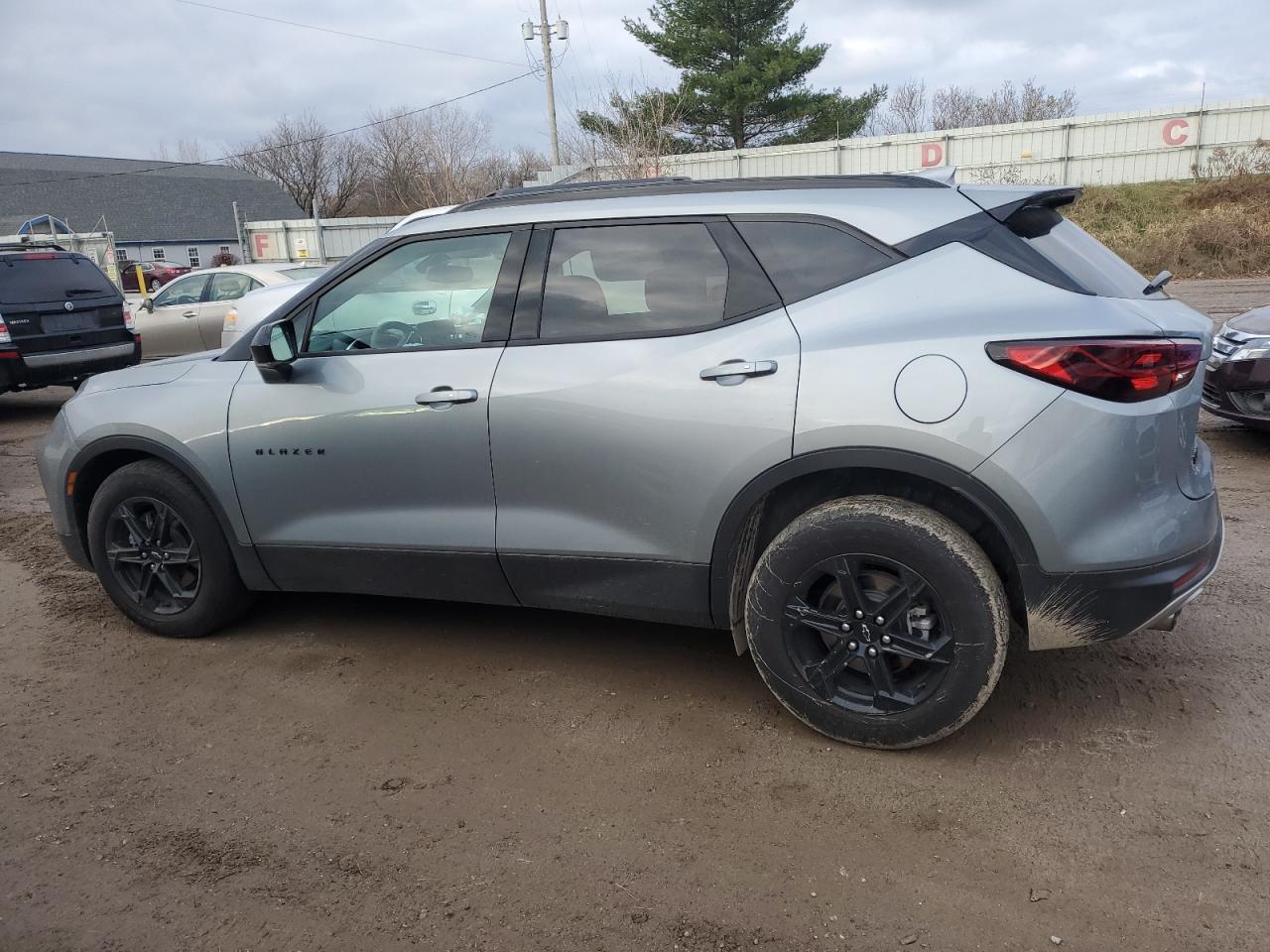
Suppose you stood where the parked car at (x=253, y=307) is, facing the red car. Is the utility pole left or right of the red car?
right

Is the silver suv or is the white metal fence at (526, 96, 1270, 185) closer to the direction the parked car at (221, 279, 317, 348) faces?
the silver suv

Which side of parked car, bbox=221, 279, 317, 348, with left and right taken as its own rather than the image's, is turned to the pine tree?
back

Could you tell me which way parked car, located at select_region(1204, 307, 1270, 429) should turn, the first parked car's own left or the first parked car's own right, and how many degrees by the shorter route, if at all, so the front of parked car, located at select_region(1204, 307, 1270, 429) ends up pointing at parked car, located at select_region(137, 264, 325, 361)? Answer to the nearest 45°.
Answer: approximately 45° to the first parked car's own right

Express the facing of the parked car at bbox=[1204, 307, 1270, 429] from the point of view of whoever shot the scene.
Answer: facing the viewer and to the left of the viewer

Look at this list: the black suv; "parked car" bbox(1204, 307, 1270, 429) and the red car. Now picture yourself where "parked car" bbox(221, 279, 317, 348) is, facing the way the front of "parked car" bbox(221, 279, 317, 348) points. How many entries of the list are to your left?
1

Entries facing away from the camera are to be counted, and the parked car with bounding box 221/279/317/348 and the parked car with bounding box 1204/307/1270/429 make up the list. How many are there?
0

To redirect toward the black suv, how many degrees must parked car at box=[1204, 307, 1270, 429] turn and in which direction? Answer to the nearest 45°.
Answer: approximately 45° to its right

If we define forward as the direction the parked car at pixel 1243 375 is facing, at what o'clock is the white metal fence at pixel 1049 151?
The white metal fence is roughly at 4 o'clock from the parked car.
